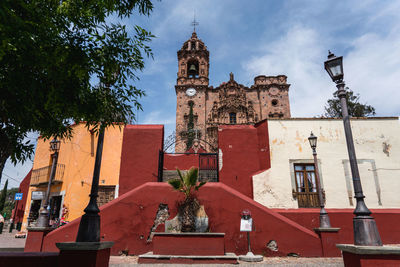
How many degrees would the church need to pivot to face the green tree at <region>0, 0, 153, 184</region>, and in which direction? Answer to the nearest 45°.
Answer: approximately 45° to its right

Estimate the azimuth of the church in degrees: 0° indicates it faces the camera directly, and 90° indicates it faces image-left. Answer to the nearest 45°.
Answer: approximately 0°

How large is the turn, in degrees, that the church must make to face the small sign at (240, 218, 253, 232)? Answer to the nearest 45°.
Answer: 0° — it already faces it

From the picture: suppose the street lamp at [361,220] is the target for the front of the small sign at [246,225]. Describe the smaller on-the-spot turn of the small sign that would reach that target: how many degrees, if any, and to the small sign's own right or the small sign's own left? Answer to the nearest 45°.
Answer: approximately 45° to the small sign's own left

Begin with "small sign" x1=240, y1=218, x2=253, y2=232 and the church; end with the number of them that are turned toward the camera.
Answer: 2

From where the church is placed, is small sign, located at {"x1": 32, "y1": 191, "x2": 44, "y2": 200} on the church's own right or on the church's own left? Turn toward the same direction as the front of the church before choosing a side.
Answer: on the church's own right
